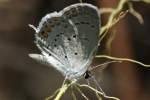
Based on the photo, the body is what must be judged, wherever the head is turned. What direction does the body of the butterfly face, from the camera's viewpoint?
to the viewer's right
